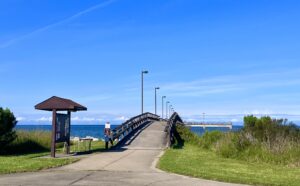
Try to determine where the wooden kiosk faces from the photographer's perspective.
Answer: facing the viewer and to the right of the viewer

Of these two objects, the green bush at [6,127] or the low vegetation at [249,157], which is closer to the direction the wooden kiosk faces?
the low vegetation

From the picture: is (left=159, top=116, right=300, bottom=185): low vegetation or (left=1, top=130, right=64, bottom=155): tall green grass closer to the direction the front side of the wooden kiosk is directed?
the low vegetation

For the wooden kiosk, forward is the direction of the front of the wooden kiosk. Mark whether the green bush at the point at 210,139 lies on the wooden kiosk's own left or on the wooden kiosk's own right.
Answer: on the wooden kiosk's own left

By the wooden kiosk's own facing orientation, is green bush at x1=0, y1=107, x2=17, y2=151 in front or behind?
behind

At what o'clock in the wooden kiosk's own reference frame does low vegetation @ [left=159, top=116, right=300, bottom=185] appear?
The low vegetation is roughly at 11 o'clock from the wooden kiosk.

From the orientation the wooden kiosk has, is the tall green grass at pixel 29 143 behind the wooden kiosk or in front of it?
behind
